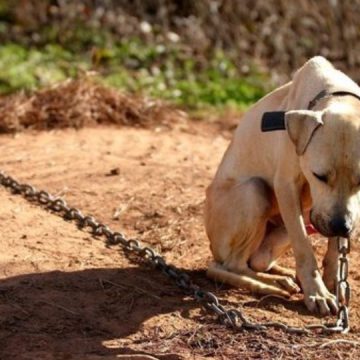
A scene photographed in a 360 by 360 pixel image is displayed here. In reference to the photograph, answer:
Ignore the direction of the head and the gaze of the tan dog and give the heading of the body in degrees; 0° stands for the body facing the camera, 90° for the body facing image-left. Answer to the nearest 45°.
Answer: approximately 315°
